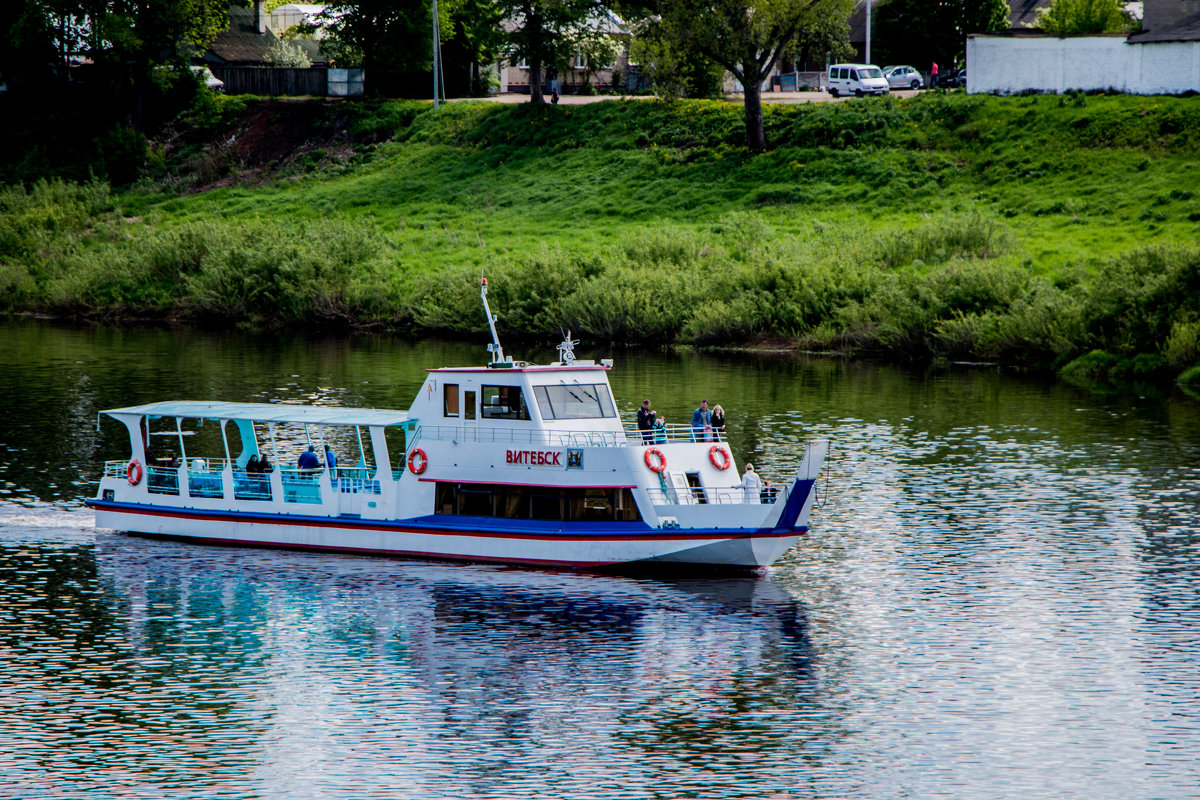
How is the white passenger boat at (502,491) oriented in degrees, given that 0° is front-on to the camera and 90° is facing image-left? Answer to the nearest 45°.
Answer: approximately 315°
